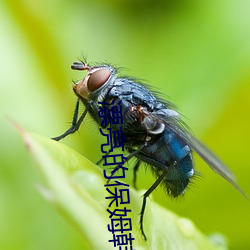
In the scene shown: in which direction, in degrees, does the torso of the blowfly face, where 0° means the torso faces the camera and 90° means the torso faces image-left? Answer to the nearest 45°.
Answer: approximately 90°
